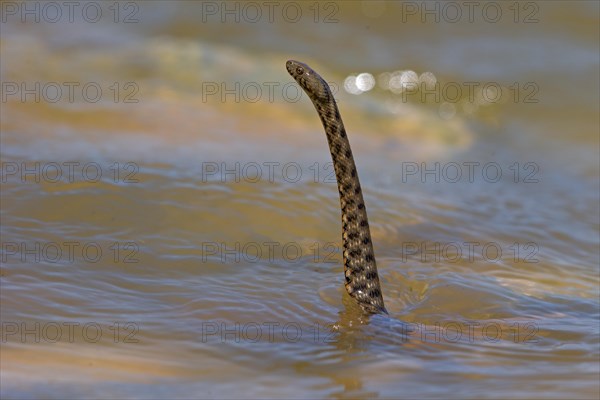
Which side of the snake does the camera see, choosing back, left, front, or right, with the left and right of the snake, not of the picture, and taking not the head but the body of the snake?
left
